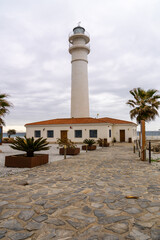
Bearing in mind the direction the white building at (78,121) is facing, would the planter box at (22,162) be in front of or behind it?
in front

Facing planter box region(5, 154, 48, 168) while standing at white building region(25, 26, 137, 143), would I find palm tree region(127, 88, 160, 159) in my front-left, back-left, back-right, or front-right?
front-left

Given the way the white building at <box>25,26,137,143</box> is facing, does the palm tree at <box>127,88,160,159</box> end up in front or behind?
in front

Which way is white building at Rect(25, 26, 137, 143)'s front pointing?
toward the camera

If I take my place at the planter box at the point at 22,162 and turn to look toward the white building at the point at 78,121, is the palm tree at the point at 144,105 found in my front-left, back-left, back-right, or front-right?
front-right

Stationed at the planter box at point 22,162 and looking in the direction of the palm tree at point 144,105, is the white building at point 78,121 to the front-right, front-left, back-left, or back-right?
front-left
